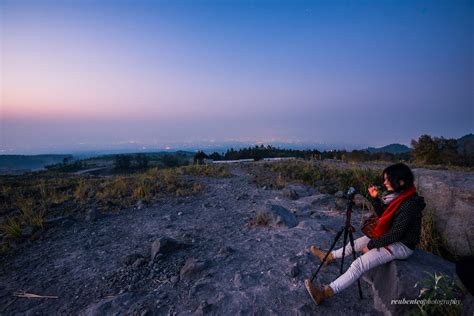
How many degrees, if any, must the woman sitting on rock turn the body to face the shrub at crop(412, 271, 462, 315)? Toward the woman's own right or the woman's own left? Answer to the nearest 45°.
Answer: approximately 135° to the woman's own left

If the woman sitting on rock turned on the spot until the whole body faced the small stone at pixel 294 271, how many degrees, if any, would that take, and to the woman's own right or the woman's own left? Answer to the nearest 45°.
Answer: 0° — they already face it

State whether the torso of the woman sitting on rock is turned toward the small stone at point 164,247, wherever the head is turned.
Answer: yes

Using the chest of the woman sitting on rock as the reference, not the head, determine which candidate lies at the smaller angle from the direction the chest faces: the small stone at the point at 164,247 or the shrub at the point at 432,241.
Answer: the small stone

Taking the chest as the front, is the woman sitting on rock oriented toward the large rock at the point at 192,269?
yes

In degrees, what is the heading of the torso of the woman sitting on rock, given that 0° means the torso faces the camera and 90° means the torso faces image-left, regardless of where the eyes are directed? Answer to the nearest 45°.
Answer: approximately 90°

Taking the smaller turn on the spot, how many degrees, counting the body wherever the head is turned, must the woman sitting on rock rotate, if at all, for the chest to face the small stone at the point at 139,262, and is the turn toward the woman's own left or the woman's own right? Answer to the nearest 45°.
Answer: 0° — they already face it

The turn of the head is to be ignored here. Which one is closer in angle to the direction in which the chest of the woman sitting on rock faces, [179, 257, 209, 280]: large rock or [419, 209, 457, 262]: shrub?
the large rock

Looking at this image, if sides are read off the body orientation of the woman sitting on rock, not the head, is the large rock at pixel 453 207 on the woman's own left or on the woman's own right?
on the woman's own right

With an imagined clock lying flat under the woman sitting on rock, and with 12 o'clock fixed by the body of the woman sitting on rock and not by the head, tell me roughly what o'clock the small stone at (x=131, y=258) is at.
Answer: The small stone is roughly at 12 o'clock from the woman sitting on rock.

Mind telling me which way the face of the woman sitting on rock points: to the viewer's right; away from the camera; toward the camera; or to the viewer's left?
to the viewer's left

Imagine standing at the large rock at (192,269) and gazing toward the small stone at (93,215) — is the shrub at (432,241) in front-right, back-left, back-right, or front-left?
back-right

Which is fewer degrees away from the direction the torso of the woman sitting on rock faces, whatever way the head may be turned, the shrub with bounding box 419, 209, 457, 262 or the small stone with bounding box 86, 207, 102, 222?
the small stone

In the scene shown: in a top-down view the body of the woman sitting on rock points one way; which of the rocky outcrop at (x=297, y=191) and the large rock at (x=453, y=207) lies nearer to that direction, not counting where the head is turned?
the rocky outcrop
